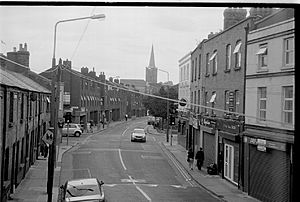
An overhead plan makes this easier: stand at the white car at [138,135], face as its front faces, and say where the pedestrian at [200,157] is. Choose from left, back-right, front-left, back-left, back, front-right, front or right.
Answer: front-left

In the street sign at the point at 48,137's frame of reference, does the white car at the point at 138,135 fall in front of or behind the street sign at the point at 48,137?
behind

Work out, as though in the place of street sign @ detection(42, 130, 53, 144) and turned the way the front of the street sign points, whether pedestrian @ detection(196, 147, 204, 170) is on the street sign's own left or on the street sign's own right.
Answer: on the street sign's own left

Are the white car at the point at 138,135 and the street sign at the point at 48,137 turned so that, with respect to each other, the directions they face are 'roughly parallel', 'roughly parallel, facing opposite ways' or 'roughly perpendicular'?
roughly parallel

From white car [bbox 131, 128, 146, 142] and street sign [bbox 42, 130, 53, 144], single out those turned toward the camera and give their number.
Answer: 2

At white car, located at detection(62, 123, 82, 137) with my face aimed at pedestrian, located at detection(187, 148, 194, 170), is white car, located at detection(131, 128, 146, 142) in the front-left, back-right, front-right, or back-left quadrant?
front-left

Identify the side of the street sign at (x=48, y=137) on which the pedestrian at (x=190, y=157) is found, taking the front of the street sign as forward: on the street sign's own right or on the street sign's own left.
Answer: on the street sign's own left

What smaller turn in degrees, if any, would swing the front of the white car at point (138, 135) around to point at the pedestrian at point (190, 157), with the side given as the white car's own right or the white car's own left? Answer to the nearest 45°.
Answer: approximately 45° to the white car's own left

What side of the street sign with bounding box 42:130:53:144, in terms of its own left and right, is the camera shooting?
front
